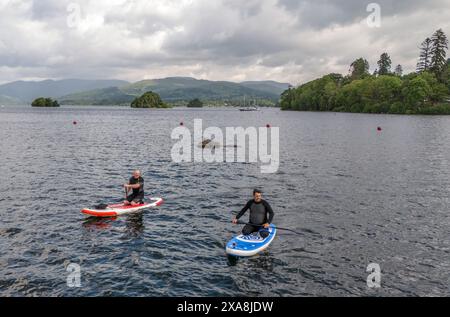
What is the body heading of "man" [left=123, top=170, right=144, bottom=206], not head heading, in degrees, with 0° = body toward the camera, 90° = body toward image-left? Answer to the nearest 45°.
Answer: approximately 45°

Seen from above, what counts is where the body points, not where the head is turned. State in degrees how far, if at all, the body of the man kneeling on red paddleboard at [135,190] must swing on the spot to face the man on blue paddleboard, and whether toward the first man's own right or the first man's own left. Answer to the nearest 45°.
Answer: approximately 90° to the first man's own left

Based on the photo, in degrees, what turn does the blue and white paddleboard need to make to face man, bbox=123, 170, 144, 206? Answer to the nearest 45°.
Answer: approximately 90° to its right

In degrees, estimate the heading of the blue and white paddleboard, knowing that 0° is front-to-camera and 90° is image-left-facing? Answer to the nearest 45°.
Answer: approximately 45°
